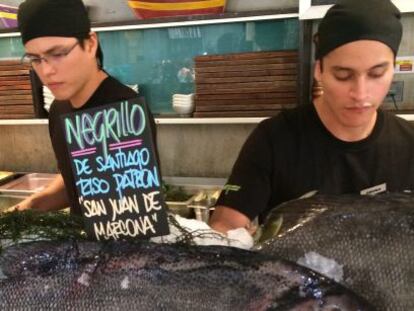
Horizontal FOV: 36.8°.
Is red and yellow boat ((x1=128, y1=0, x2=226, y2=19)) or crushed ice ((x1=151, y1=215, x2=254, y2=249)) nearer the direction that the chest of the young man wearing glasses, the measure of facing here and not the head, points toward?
the crushed ice

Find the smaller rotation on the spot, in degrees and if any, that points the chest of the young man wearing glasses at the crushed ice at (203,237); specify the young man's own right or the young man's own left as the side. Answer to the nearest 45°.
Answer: approximately 45° to the young man's own left

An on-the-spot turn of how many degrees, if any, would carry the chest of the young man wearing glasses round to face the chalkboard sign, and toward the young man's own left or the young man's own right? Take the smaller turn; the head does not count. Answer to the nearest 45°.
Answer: approximately 45° to the young man's own left

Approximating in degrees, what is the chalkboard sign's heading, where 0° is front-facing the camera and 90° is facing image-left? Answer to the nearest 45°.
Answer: approximately 0°

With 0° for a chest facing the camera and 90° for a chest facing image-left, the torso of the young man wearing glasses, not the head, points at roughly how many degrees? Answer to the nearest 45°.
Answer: approximately 45°

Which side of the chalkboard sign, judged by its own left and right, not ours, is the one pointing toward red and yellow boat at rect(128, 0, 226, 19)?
back

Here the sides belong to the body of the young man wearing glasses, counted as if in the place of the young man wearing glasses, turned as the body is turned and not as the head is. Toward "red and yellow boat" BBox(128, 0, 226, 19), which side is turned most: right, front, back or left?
back
